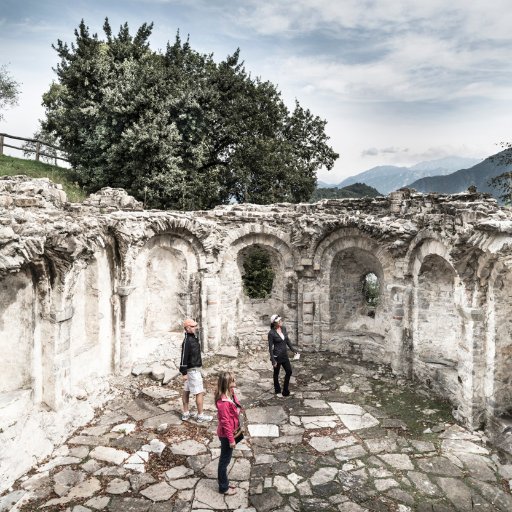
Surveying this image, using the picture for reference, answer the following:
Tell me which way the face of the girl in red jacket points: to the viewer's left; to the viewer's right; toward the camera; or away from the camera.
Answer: to the viewer's right

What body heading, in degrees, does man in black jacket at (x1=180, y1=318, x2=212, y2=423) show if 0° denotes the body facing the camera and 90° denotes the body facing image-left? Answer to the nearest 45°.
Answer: approximately 315°

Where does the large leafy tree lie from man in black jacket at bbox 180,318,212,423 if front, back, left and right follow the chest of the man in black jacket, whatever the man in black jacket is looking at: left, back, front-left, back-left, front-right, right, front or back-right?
back-left

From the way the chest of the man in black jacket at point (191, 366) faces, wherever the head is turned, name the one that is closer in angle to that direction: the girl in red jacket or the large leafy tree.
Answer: the girl in red jacket

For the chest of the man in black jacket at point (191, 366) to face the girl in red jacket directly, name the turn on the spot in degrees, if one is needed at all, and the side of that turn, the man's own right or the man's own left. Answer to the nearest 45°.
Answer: approximately 45° to the man's own right

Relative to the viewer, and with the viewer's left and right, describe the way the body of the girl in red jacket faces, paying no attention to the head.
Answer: facing to the right of the viewer
